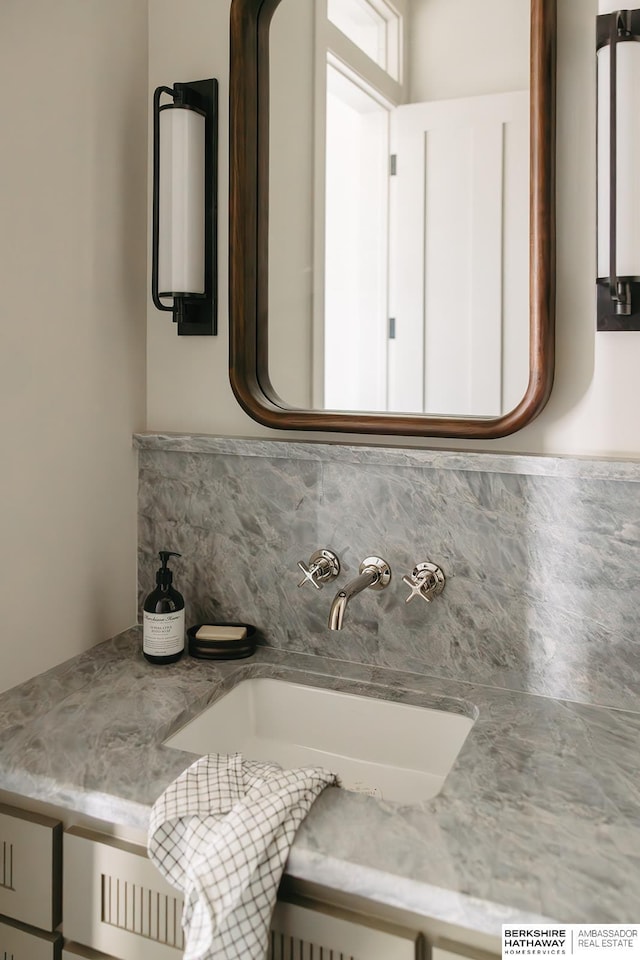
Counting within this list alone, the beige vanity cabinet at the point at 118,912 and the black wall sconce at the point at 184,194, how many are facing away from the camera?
0

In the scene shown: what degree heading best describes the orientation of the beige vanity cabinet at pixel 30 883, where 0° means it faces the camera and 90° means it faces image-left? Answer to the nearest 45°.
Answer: approximately 45°

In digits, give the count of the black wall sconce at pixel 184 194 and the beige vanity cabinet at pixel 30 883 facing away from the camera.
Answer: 0

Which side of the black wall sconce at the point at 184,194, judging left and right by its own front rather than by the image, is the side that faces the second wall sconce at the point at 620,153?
left
